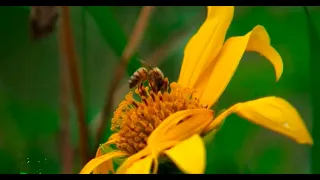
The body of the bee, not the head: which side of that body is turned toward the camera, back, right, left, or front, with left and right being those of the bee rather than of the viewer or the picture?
right
